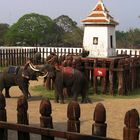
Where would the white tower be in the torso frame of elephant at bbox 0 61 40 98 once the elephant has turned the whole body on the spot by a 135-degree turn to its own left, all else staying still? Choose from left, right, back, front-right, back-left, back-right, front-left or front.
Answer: right

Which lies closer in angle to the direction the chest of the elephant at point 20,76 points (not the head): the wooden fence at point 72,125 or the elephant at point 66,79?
the elephant

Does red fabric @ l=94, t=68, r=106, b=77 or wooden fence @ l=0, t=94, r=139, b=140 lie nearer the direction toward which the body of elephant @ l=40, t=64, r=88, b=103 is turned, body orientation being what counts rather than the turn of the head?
the wooden fence

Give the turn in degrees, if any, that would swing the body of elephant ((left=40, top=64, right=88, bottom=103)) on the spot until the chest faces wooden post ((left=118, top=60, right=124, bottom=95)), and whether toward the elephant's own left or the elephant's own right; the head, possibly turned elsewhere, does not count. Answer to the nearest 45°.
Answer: approximately 135° to the elephant's own right

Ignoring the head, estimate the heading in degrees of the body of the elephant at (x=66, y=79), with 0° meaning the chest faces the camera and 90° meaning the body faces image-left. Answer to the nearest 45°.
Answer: approximately 90°

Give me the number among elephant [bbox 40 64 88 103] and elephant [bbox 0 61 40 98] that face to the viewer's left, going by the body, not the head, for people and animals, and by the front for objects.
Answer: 1

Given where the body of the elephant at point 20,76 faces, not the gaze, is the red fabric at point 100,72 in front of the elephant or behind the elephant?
in front

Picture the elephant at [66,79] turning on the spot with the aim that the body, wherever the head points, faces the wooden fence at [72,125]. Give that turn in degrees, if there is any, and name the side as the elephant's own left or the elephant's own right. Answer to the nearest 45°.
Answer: approximately 90° to the elephant's own left

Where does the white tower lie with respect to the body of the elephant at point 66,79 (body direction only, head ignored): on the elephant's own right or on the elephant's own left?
on the elephant's own right

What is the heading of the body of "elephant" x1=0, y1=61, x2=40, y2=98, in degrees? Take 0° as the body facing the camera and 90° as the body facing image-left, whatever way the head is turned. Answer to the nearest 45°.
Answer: approximately 270°

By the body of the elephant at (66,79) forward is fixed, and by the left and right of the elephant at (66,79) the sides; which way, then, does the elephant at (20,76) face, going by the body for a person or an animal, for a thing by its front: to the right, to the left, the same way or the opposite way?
the opposite way

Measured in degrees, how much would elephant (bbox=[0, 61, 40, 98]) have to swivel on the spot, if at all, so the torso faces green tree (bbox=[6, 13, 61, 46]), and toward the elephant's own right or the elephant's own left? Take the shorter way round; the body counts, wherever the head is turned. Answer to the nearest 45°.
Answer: approximately 90° to the elephant's own left

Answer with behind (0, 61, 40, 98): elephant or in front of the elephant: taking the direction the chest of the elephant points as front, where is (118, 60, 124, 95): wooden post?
in front
